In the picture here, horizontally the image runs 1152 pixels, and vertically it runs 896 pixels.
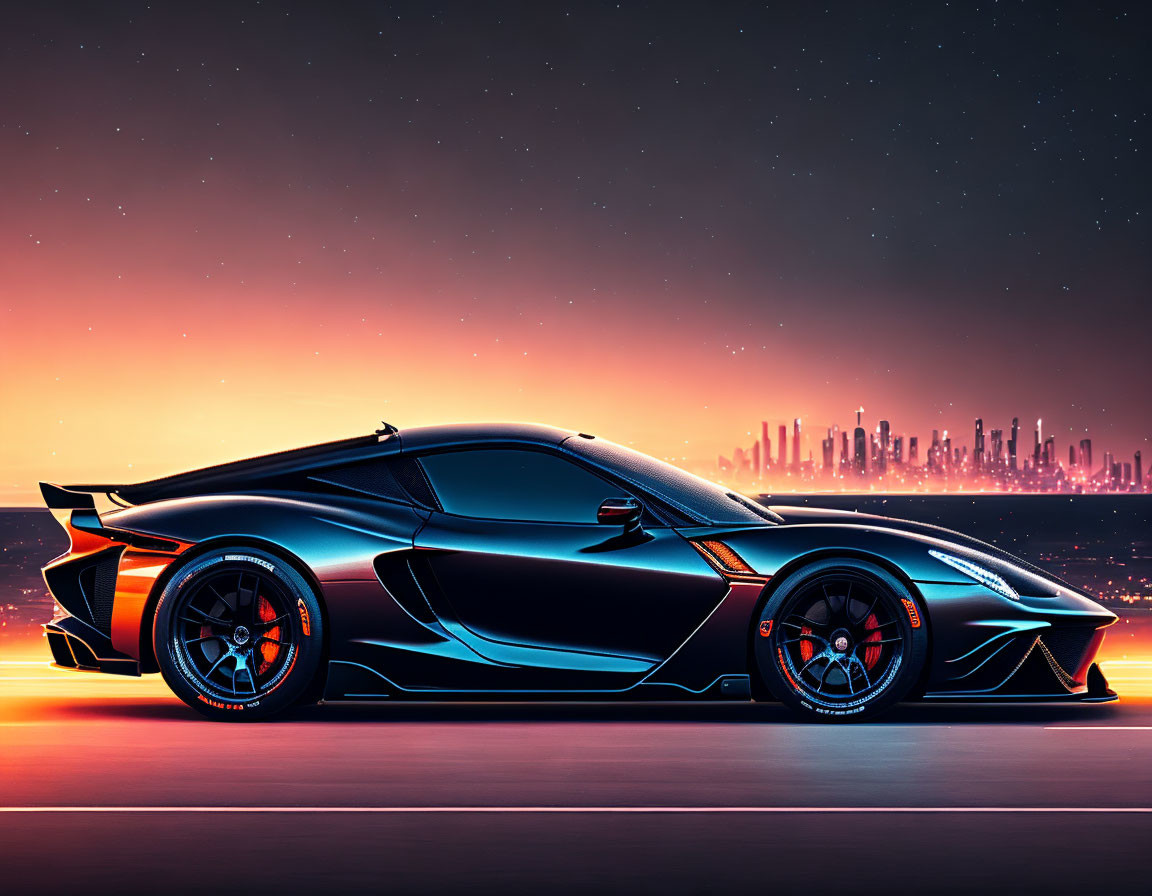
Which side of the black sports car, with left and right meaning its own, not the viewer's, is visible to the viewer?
right
